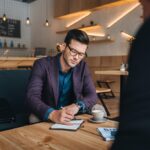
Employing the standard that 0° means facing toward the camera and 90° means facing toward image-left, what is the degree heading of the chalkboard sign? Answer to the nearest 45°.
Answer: approximately 0°

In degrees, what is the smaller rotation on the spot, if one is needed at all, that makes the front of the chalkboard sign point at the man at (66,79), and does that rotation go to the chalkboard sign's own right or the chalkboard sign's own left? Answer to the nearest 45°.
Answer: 0° — it already faces them

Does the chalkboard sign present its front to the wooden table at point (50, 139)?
yes

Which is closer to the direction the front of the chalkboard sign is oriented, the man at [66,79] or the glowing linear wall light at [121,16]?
the man

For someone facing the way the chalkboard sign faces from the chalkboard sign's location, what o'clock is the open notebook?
The open notebook is roughly at 12 o'clock from the chalkboard sign.

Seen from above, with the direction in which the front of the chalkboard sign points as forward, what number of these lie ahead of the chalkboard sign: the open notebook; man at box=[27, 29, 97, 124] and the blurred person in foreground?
3
